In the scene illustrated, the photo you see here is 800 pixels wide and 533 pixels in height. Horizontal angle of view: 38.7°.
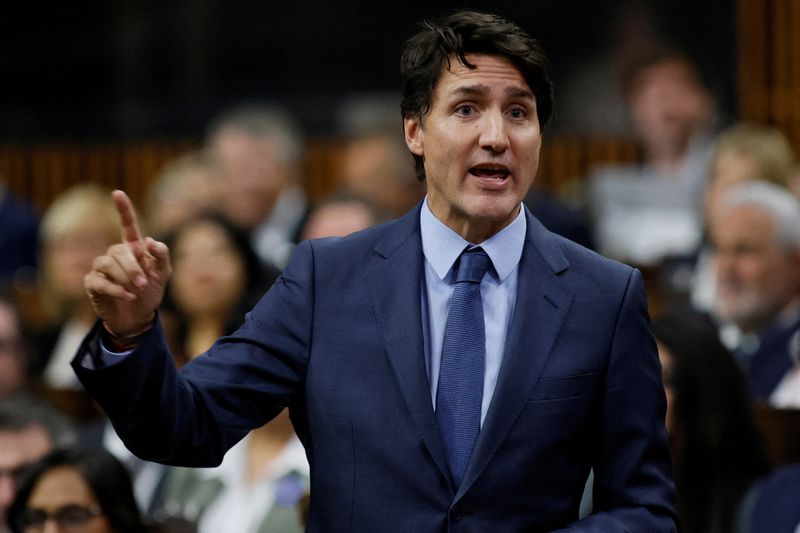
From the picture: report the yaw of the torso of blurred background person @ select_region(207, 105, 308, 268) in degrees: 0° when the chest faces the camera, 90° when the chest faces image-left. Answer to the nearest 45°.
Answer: approximately 45°

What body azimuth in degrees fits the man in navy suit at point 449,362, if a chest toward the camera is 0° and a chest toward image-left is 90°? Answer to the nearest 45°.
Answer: approximately 0°

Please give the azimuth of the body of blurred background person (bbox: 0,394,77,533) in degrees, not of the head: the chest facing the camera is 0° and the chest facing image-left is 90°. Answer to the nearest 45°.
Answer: approximately 45°

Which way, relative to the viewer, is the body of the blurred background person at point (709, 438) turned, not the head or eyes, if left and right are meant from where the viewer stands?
facing to the left of the viewer

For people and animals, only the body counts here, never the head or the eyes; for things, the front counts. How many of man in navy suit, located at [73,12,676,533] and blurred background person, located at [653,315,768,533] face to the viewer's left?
1
